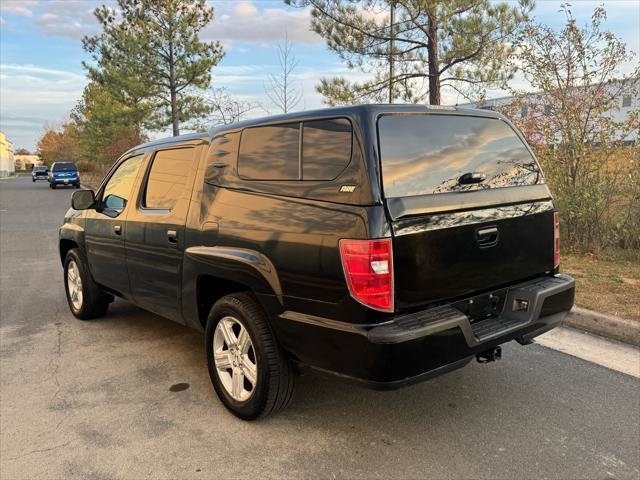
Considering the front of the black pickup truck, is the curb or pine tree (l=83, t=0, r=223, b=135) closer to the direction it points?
the pine tree

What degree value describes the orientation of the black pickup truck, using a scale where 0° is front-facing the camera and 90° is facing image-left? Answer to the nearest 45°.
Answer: approximately 135°

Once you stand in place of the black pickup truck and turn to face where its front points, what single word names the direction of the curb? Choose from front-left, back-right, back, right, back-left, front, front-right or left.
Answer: right

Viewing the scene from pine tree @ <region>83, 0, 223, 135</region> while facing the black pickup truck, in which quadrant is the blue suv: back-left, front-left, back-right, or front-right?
back-right

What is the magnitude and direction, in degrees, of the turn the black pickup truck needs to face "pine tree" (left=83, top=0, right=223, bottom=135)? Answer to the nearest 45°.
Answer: approximately 45° to its right

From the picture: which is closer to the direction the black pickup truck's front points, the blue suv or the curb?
the blue suv

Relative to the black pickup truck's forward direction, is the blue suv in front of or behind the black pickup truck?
in front
